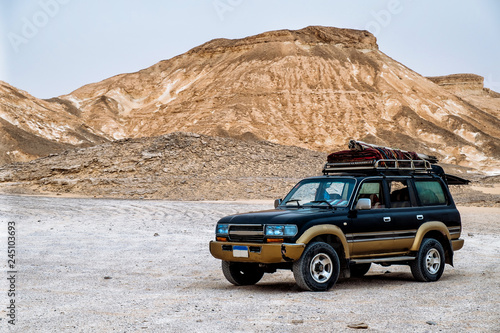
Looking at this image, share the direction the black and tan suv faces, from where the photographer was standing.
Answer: facing the viewer and to the left of the viewer
